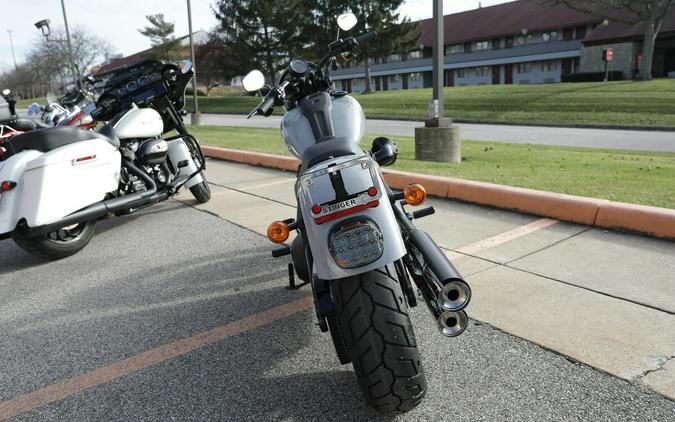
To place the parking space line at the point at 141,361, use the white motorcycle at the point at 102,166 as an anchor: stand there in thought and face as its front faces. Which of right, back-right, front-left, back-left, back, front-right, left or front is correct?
back-right

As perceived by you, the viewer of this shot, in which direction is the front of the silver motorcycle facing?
facing away from the viewer

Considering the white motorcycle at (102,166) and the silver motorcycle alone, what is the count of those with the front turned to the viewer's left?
0

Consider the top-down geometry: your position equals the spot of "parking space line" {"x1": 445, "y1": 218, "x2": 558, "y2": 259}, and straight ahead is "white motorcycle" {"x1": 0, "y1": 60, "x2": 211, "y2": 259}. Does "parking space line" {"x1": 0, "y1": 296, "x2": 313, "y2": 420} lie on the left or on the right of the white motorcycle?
left

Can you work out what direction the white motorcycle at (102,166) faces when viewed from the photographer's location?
facing away from the viewer and to the right of the viewer

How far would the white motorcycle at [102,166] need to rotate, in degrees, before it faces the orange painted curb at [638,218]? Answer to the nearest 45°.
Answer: approximately 90° to its right

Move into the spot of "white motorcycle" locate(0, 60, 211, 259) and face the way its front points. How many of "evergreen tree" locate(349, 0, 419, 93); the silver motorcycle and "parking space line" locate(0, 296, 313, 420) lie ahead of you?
1

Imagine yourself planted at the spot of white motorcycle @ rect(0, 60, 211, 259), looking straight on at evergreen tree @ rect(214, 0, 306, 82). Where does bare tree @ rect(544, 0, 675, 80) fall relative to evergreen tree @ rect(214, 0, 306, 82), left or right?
right

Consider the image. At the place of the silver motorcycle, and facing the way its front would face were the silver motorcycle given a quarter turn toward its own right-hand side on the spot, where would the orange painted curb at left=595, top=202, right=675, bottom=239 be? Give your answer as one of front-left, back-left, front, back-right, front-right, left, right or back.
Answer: front-left

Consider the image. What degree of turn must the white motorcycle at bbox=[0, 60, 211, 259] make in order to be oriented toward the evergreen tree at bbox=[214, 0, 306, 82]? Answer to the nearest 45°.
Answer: approximately 45° to its left

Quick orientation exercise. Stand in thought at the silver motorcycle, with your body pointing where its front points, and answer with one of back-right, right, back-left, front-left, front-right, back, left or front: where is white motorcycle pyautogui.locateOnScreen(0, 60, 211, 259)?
front-left

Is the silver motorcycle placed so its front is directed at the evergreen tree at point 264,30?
yes
